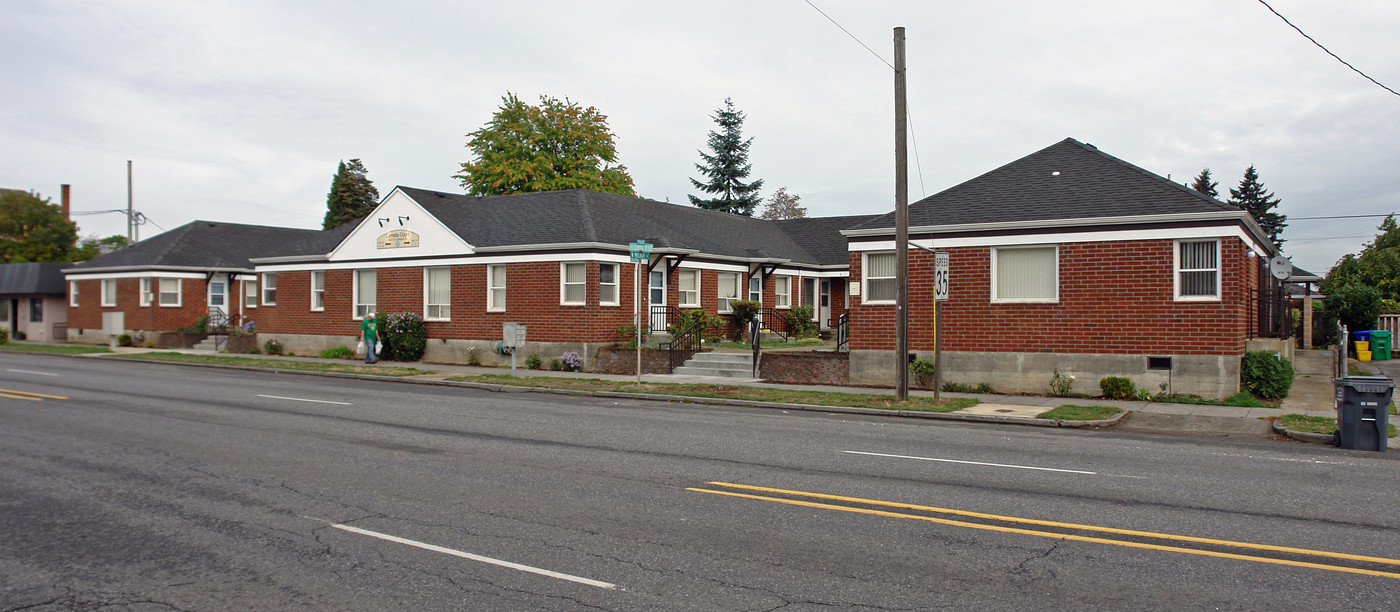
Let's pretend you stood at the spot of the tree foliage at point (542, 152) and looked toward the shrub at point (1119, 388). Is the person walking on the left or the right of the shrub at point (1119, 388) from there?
right

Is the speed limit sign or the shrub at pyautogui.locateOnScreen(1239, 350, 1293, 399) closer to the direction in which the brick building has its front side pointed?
the speed limit sign

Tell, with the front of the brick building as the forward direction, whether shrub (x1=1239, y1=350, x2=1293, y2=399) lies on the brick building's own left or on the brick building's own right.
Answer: on the brick building's own left

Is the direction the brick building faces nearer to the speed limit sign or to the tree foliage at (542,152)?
the speed limit sign

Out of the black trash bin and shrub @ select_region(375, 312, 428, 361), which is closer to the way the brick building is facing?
the black trash bin

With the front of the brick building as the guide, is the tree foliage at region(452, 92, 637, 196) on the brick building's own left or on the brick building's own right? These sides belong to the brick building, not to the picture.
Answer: on the brick building's own right

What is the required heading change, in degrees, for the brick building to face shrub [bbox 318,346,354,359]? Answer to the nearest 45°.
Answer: approximately 90° to its right

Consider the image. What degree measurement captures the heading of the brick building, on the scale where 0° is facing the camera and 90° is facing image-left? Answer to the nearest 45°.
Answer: approximately 0°
